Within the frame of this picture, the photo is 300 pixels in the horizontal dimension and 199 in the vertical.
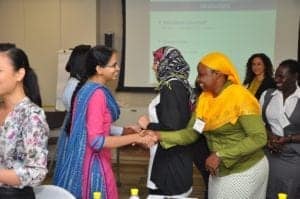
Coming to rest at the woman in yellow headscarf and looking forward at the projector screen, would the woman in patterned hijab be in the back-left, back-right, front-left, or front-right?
front-left

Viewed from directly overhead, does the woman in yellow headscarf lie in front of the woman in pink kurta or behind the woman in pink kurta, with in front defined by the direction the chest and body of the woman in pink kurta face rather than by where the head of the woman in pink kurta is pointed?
in front

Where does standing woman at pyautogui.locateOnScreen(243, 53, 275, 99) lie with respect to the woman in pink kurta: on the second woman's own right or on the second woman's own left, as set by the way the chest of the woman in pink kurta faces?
on the second woman's own left

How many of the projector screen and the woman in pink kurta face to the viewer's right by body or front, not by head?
1

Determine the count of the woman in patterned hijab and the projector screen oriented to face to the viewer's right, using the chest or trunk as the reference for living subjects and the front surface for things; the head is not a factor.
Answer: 0

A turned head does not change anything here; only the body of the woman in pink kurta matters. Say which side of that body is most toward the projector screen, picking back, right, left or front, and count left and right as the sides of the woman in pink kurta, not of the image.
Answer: left

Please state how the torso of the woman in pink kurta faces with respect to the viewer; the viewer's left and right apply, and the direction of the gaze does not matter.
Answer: facing to the right of the viewer

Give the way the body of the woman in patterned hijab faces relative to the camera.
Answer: to the viewer's left

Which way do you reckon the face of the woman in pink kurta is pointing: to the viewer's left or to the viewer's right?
to the viewer's right

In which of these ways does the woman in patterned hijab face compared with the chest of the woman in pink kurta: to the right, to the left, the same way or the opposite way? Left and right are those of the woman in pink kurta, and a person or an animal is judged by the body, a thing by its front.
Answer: the opposite way

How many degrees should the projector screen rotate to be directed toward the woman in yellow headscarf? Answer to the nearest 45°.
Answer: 0° — it already faces them

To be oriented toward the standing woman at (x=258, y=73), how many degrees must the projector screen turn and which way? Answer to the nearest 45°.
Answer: approximately 45° to its left

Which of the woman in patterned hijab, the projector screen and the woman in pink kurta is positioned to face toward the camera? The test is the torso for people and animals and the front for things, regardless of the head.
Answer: the projector screen

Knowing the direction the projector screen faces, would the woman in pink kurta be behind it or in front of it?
in front

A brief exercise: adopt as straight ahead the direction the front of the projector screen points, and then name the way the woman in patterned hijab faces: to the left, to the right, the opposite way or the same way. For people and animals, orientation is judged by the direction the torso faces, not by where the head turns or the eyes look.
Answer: to the right

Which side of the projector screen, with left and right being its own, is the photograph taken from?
front

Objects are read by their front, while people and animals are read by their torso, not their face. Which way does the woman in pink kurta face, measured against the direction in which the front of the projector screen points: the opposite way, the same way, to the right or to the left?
to the left

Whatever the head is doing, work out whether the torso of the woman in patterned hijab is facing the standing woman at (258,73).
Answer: no
